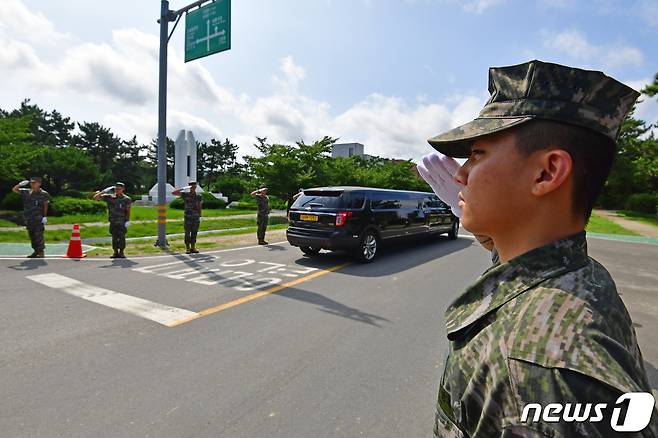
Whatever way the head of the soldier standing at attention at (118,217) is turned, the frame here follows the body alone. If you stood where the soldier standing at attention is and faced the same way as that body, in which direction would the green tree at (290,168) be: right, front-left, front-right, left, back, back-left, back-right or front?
back-left

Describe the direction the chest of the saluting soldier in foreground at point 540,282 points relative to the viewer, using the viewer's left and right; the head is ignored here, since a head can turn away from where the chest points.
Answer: facing to the left of the viewer

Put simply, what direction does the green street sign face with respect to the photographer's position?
facing the viewer and to the left of the viewer

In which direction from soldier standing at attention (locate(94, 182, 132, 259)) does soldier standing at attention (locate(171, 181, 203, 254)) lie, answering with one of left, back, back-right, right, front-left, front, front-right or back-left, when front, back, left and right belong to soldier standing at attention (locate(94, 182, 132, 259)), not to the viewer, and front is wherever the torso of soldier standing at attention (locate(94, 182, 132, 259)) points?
left

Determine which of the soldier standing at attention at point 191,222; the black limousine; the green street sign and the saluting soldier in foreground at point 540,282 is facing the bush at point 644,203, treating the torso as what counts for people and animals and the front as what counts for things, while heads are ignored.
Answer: the black limousine

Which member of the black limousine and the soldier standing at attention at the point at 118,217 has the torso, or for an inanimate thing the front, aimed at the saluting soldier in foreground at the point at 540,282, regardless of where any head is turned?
the soldier standing at attention

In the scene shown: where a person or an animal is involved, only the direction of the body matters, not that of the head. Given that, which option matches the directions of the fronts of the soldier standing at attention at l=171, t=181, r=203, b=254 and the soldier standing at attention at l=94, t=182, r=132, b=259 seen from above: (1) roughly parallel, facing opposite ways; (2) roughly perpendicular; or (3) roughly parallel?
roughly parallel

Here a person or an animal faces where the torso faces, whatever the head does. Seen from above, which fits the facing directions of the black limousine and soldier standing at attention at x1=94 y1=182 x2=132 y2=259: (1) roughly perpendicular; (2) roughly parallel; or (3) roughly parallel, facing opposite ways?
roughly perpendicular

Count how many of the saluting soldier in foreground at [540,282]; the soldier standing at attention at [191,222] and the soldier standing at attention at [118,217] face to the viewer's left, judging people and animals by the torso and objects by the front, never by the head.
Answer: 1

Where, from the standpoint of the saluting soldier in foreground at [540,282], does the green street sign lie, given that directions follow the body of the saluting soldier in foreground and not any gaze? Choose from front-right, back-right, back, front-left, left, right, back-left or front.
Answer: front-right

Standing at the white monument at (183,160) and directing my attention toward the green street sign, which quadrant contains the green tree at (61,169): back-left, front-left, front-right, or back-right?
front-right

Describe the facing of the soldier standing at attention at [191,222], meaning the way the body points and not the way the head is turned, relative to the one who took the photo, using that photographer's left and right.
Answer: facing the viewer

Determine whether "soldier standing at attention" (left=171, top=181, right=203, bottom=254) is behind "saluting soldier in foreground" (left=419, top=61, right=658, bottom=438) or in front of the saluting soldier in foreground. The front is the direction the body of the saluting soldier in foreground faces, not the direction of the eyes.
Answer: in front

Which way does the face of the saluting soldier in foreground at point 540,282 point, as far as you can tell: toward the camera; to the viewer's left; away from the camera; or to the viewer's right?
to the viewer's left

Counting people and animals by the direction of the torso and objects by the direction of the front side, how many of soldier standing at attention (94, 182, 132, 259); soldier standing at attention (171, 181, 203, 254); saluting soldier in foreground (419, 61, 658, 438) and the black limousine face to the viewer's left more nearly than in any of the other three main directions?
1
